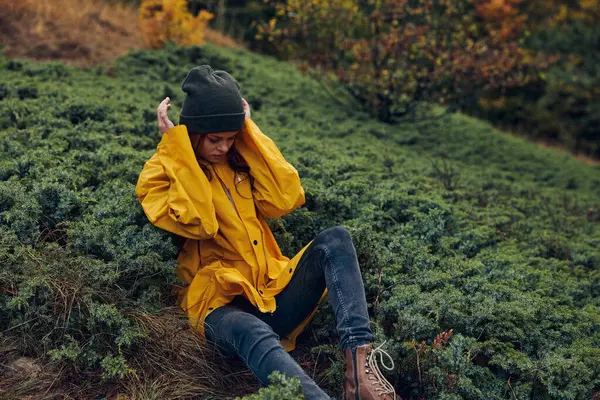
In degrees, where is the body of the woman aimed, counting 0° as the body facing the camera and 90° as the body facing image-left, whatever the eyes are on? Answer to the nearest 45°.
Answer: approximately 315°
